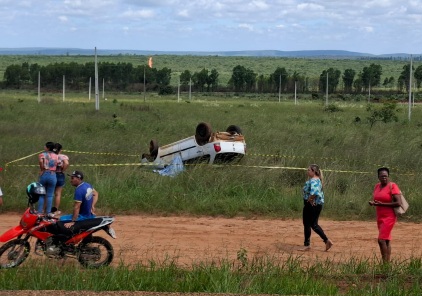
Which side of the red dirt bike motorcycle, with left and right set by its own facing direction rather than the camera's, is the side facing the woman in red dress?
back

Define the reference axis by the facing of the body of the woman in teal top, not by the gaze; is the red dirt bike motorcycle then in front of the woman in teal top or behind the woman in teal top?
in front

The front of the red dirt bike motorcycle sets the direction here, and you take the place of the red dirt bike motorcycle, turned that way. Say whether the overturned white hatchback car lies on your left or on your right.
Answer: on your right

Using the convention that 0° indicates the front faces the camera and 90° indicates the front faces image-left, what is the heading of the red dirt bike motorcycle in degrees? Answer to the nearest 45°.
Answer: approximately 90°

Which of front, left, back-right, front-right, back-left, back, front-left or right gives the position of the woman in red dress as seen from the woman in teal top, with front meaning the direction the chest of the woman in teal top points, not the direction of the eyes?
back-left

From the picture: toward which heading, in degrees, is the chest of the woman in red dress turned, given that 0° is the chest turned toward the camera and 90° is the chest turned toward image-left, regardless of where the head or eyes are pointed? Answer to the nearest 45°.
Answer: approximately 45°

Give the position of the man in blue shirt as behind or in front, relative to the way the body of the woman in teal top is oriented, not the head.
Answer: in front

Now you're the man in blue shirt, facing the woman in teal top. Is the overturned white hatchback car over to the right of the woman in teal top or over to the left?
left

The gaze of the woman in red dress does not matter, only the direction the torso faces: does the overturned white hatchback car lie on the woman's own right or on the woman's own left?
on the woman's own right
